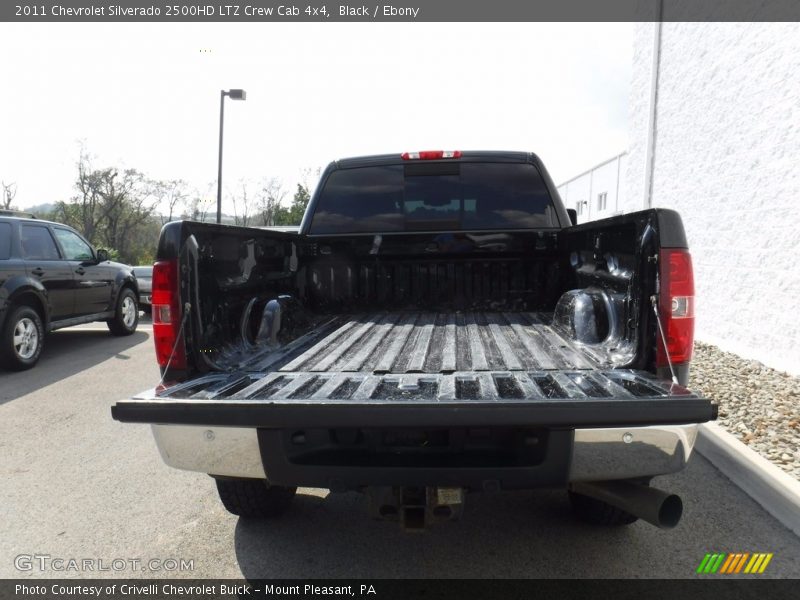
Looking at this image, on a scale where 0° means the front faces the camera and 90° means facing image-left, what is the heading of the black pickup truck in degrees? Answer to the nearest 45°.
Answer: approximately 180°

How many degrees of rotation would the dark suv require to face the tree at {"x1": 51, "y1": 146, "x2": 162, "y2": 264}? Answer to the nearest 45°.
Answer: approximately 45° to its left

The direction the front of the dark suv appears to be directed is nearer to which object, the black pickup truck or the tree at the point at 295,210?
the tree

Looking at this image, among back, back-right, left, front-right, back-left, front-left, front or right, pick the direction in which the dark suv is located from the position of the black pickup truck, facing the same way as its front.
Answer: front-left

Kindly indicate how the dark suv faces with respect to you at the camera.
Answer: facing away from the viewer and to the right of the viewer

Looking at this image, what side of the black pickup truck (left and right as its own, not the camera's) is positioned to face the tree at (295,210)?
front

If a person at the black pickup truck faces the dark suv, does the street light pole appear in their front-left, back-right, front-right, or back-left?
front-right

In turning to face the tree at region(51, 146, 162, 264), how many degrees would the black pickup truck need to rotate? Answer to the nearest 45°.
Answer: approximately 45° to its left

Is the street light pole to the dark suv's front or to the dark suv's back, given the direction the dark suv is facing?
to the front

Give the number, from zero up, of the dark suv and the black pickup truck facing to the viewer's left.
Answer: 0

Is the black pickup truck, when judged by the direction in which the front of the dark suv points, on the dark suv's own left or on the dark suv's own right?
on the dark suv's own right
